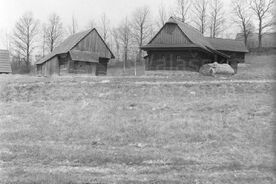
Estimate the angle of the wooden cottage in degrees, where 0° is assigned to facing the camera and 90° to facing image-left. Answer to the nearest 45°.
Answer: approximately 0°

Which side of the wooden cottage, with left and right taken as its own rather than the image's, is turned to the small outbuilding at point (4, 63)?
right

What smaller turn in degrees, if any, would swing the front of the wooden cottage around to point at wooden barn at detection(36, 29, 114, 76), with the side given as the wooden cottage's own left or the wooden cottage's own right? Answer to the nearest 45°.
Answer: approximately 90° to the wooden cottage's own right
